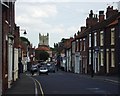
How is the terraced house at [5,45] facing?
to the viewer's right
